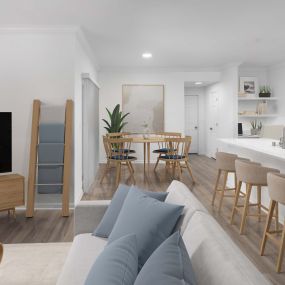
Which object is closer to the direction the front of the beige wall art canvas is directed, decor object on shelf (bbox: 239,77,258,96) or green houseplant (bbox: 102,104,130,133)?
the green houseplant

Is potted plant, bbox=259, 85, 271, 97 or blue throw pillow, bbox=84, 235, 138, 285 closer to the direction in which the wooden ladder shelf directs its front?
the blue throw pillow

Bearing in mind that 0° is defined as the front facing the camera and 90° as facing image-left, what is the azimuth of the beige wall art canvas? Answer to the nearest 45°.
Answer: approximately 0°

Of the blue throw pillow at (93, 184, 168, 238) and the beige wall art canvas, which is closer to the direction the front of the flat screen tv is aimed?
the blue throw pillow
